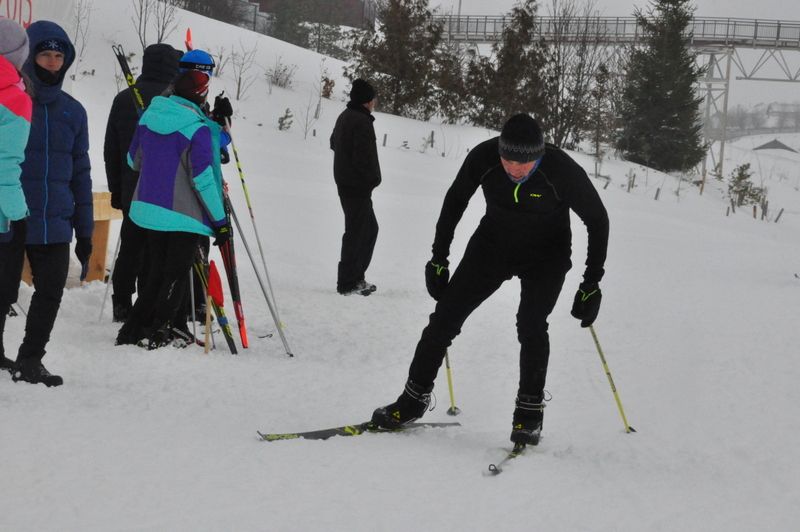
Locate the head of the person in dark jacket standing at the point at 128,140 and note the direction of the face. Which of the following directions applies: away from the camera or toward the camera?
away from the camera

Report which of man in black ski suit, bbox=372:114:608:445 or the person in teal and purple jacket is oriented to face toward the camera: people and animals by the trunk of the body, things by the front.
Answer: the man in black ski suit

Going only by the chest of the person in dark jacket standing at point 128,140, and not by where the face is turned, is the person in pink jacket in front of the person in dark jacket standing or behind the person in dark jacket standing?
behind

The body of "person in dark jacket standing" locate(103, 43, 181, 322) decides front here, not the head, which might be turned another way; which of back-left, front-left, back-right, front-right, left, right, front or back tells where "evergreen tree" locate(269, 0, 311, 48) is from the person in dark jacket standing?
front-left

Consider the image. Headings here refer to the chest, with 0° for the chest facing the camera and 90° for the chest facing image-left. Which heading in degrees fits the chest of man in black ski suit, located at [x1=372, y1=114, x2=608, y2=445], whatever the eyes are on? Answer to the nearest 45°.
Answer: approximately 0°

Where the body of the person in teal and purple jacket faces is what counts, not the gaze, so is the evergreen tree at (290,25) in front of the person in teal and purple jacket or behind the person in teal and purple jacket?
in front

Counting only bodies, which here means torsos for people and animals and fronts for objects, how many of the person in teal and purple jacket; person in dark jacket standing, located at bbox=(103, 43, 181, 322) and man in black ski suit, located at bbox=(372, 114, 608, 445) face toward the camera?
1

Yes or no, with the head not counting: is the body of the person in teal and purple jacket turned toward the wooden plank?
no

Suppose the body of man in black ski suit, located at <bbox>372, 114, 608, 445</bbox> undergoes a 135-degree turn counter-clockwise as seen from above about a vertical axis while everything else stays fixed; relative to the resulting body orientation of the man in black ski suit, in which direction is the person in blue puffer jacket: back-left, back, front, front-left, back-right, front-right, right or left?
back-left

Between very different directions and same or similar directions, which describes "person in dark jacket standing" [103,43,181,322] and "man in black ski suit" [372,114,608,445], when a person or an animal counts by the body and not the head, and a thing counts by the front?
very different directions

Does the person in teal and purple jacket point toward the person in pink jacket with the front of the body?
no

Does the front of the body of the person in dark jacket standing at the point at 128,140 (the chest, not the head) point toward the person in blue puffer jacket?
no

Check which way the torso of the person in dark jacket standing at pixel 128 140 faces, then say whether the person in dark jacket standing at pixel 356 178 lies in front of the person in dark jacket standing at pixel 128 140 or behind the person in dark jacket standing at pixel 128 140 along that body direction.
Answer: in front

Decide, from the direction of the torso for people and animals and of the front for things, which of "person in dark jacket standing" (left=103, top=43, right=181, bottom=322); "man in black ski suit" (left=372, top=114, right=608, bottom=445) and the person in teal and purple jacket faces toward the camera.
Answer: the man in black ski suit

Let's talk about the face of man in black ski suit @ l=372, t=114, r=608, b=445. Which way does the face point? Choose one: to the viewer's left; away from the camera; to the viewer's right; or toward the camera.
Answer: toward the camera

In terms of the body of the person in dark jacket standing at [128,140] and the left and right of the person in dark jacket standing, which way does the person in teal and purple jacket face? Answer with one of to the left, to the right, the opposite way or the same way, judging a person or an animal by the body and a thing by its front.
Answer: the same way
